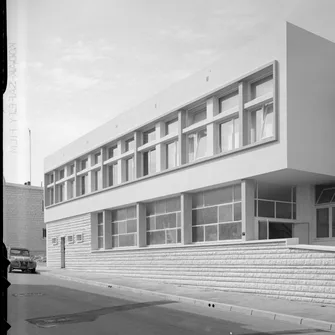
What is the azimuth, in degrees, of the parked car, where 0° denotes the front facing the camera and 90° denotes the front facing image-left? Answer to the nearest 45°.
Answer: approximately 315°

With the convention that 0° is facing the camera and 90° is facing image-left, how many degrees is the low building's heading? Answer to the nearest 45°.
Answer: approximately 45°
